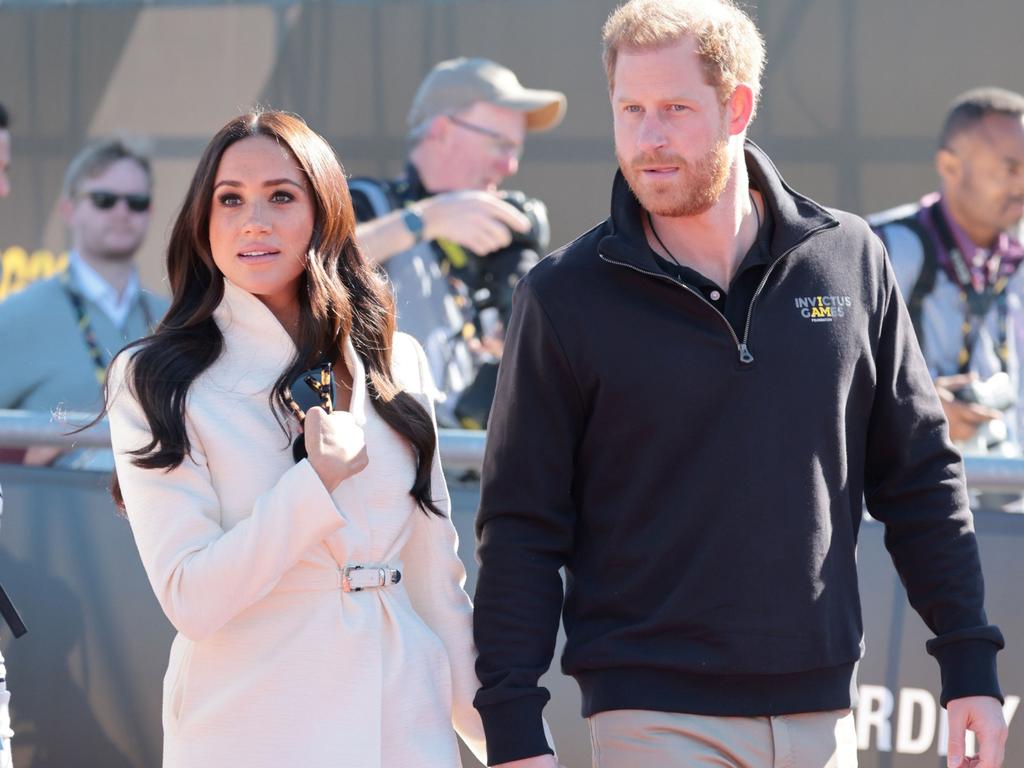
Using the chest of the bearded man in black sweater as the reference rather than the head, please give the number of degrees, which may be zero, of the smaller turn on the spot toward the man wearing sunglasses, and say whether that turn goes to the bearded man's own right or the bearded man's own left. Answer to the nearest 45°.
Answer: approximately 135° to the bearded man's own right

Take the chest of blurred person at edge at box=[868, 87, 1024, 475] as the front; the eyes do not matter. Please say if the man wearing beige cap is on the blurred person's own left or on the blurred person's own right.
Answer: on the blurred person's own right

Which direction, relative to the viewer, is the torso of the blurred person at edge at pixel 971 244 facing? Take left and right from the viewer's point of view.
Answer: facing the viewer and to the right of the viewer

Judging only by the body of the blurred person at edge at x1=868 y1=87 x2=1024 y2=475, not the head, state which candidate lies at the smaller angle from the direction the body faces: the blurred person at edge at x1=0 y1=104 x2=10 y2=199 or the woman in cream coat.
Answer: the woman in cream coat

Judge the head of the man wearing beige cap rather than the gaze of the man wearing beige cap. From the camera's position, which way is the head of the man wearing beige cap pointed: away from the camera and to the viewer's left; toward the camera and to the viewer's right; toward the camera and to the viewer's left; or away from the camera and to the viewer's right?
toward the camera and to the viewer's right

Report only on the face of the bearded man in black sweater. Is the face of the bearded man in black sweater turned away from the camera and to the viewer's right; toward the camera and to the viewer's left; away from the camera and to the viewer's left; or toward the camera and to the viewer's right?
toward the camera and to the viewer's left

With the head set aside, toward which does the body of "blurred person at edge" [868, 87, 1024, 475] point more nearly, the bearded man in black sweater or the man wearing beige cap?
the bearded man in black sweater

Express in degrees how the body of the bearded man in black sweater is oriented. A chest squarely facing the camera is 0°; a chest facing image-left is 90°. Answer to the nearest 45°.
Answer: approximately 0°

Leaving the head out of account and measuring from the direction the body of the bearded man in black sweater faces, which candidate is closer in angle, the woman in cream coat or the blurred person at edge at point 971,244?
the woman in cream coat

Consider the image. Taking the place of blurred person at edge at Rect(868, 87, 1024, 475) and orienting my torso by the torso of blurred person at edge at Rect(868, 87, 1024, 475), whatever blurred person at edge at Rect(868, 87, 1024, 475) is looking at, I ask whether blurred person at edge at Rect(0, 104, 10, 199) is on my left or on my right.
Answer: on my right

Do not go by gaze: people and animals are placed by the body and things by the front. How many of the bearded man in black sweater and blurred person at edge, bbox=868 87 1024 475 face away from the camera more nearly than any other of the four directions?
0
